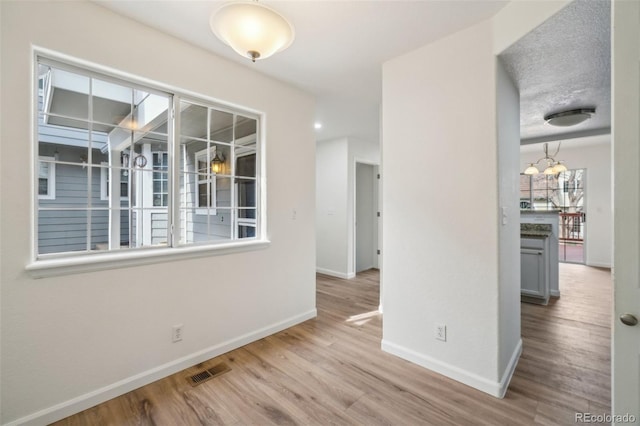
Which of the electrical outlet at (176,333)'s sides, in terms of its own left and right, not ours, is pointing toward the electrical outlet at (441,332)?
front

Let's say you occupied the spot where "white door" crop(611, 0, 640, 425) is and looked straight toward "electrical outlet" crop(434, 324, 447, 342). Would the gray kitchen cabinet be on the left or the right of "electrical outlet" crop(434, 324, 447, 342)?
right

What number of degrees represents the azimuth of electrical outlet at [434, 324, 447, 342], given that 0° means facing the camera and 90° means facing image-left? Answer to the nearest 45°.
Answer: approximately 45°

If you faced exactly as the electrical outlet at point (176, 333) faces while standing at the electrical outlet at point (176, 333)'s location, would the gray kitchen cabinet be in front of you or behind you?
in front

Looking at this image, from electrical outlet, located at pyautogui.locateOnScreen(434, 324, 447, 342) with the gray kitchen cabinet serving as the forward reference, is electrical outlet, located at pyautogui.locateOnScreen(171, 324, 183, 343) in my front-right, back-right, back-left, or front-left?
back-left

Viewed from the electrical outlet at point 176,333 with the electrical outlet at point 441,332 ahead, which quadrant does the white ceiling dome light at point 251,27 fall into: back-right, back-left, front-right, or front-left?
front-right

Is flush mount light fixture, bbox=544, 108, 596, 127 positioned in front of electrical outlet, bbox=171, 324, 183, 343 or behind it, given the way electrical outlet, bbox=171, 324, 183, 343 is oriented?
in front

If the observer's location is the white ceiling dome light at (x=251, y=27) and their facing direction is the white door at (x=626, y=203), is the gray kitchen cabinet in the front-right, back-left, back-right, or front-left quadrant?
front-left

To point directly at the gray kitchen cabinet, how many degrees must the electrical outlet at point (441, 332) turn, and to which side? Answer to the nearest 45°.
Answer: approximately 180°

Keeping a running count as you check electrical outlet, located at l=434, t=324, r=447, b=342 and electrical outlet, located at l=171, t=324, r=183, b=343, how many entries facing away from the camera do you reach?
0

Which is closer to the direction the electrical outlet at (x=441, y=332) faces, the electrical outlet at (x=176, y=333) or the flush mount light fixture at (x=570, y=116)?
the electrical outlet

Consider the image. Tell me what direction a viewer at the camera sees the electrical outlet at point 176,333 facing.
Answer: facing the viewer and to the right of the viewer

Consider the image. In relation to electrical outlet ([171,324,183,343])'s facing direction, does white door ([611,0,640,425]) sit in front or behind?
in front

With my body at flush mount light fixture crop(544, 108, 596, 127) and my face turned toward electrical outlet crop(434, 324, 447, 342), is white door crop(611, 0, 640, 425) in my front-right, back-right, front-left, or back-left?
front-left

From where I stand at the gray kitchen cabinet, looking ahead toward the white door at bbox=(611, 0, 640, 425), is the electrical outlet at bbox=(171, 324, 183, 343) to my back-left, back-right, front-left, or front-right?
front-right
